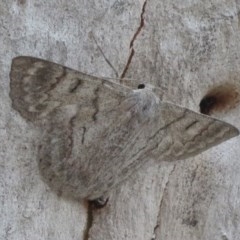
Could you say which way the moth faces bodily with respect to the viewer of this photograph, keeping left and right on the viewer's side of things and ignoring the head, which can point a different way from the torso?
facing away from the viewer and to the right of the viewer
